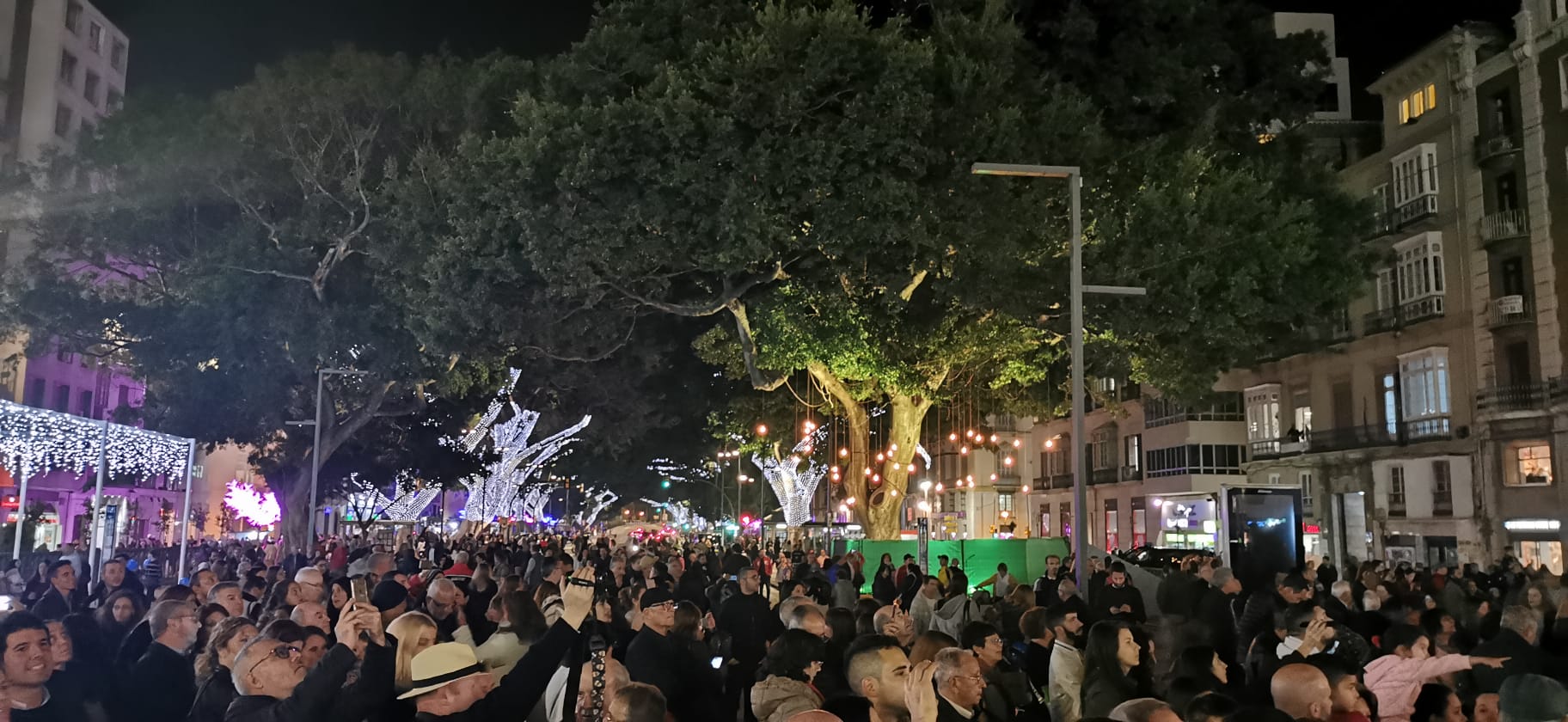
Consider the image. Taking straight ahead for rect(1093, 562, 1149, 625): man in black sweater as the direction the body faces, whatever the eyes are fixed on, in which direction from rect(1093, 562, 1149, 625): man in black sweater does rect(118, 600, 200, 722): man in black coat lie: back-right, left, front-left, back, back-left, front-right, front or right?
front-right

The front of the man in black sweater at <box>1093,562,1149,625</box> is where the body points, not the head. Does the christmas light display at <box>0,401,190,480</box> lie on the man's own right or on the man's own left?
on the man's own right

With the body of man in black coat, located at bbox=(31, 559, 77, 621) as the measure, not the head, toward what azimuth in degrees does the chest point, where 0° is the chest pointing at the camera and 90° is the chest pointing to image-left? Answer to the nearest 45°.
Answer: approximately 315°

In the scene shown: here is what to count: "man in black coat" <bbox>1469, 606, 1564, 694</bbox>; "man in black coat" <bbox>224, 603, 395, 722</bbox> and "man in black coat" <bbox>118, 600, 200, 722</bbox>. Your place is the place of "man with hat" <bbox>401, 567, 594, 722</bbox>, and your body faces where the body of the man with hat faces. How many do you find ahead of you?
1

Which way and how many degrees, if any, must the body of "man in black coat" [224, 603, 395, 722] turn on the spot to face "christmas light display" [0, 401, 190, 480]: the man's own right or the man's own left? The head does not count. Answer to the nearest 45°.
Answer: approximately 90° to the man's own left

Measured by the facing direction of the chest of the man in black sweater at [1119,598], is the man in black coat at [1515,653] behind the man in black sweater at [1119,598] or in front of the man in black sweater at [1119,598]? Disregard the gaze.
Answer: in front

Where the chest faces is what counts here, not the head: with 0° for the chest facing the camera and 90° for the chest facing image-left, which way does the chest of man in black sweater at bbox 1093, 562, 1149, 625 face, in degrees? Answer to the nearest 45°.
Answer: approximately 0°
